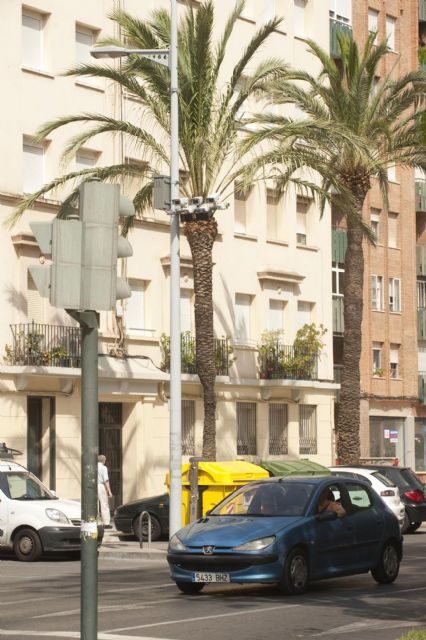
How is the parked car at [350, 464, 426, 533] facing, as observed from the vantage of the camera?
facing away from the viewer and to the left of the viewer

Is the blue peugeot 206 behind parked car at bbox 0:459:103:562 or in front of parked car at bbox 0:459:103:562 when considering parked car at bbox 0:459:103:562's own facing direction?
in front

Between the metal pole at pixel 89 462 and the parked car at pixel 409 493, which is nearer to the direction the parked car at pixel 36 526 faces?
the metal pole

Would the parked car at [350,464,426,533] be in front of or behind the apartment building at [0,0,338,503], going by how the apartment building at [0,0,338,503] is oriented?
in front

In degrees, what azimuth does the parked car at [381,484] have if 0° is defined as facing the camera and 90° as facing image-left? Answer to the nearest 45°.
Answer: approximately 135°

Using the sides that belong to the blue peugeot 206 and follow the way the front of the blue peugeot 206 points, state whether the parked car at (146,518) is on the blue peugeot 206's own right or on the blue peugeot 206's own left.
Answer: on the blue peugeot 206's own right

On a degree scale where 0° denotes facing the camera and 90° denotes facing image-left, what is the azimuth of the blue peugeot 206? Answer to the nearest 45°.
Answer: approximately 45°

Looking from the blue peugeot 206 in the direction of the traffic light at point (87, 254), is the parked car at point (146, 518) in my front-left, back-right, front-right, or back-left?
back-right

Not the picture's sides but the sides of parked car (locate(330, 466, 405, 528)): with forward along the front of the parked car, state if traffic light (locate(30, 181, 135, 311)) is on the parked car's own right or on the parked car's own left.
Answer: on the parked car's own left

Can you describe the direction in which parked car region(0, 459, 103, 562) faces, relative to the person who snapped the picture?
facing the viewer and to the right of the viewer
